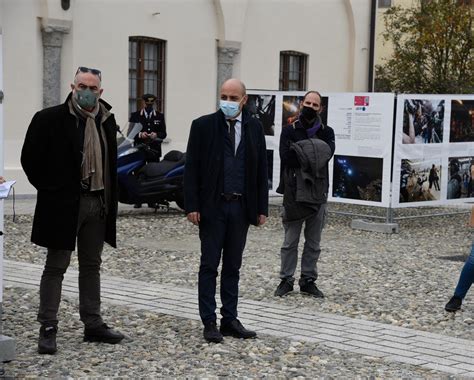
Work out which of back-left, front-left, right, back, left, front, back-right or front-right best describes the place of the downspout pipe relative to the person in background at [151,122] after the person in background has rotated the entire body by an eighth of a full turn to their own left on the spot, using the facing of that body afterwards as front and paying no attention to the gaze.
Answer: left

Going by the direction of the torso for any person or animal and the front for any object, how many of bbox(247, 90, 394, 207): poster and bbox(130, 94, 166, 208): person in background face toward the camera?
2

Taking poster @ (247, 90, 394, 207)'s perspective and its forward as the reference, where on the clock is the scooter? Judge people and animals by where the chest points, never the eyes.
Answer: The scooter is roughly at 3 o'clock from the poster.

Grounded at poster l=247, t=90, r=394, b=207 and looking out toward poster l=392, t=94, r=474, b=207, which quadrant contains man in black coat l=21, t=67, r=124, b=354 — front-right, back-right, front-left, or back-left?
back-right

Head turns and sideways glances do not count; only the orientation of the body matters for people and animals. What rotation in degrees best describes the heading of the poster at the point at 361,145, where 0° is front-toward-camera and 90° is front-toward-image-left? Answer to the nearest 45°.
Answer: approximately 0°

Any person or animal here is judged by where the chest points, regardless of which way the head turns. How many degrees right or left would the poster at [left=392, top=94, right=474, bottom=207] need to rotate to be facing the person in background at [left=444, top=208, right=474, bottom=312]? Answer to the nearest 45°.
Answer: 0° — it already faces them

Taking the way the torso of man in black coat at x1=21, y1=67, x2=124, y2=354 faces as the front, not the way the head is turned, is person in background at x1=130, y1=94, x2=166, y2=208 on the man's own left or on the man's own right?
on the man's own left

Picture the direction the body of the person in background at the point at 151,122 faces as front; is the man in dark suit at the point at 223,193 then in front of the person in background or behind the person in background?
in front

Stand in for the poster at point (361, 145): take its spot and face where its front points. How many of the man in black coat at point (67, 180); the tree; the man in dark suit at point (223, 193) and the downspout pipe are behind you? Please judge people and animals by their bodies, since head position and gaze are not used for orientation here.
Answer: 2

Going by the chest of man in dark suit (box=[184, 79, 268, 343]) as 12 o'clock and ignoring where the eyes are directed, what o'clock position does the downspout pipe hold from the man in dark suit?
The downspout pipe is roughly at 8 o'clock from the man in dark suit.

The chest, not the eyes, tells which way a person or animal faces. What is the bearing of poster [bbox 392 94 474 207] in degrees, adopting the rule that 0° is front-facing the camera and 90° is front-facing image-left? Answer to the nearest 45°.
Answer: approximately 0°
